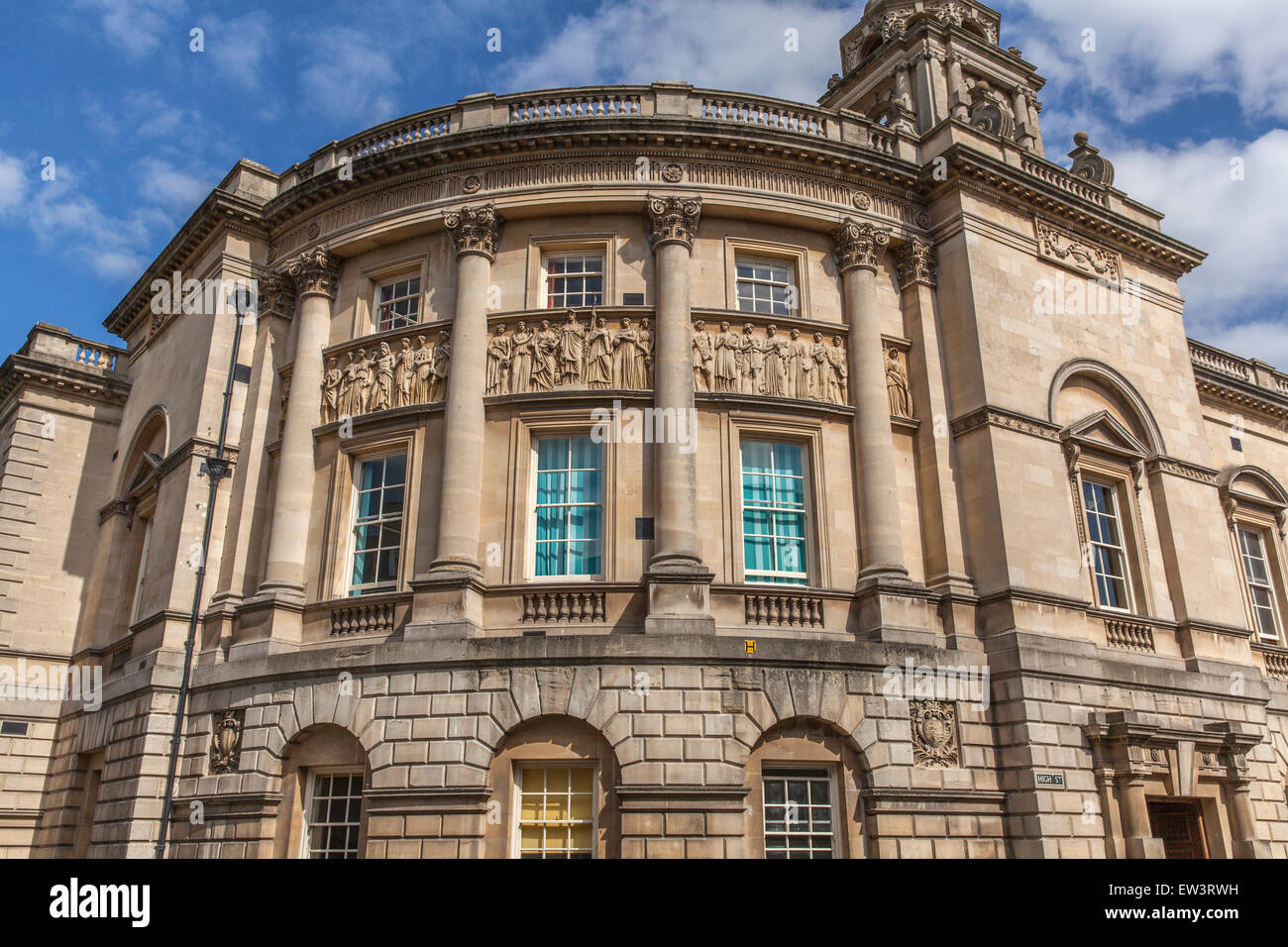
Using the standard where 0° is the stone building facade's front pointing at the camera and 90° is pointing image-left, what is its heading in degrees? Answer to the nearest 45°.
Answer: approximately 0°
